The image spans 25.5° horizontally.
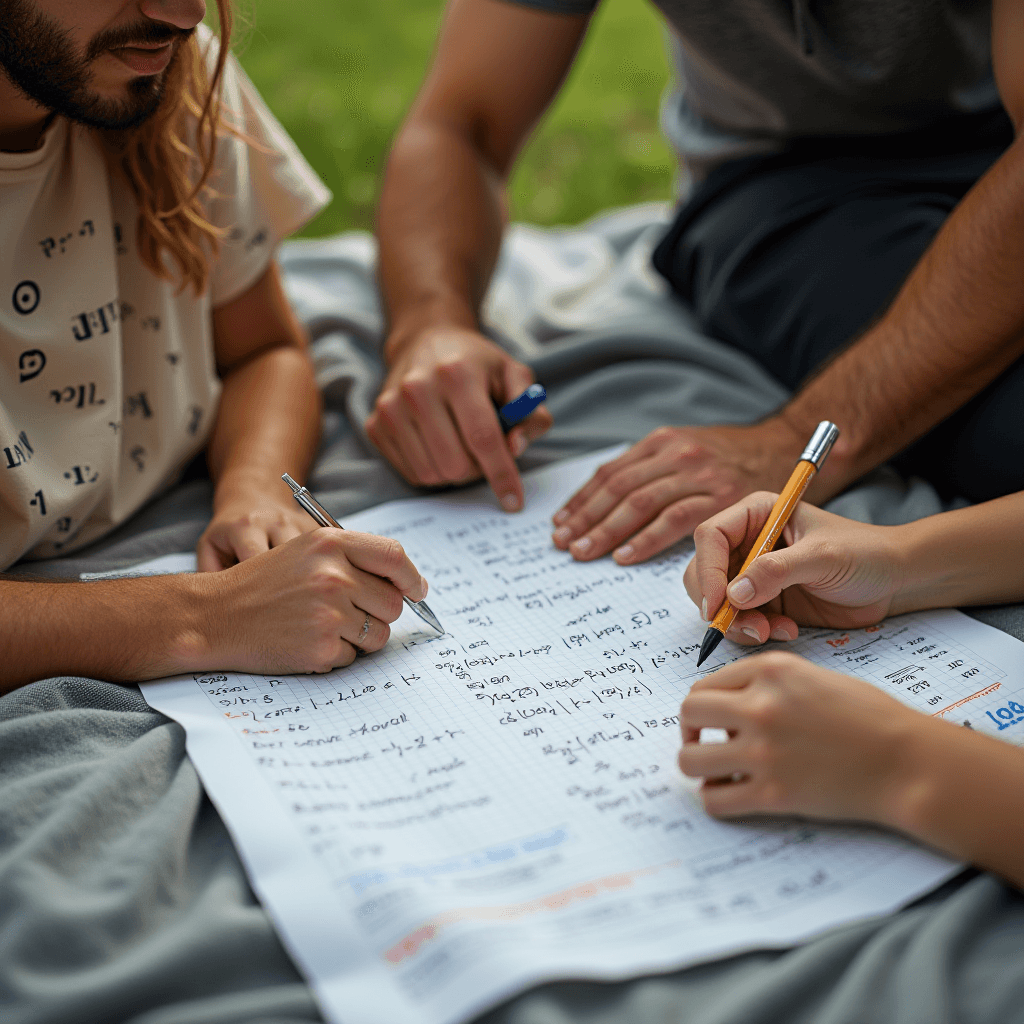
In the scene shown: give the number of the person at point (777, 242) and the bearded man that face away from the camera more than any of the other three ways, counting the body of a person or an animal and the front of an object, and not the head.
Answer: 0

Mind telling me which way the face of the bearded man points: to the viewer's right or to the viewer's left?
to the viewer's right

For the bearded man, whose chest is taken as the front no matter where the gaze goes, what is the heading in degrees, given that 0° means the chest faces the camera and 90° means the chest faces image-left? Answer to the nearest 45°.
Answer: approximately 315°

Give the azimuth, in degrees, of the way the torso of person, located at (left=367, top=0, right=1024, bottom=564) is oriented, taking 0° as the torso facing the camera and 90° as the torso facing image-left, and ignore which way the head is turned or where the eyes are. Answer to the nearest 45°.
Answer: approximately 45°

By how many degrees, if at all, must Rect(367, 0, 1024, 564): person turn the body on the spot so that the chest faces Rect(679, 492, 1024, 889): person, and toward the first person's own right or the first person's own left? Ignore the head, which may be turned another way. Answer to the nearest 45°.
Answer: approximately 45° to the first person's own left
